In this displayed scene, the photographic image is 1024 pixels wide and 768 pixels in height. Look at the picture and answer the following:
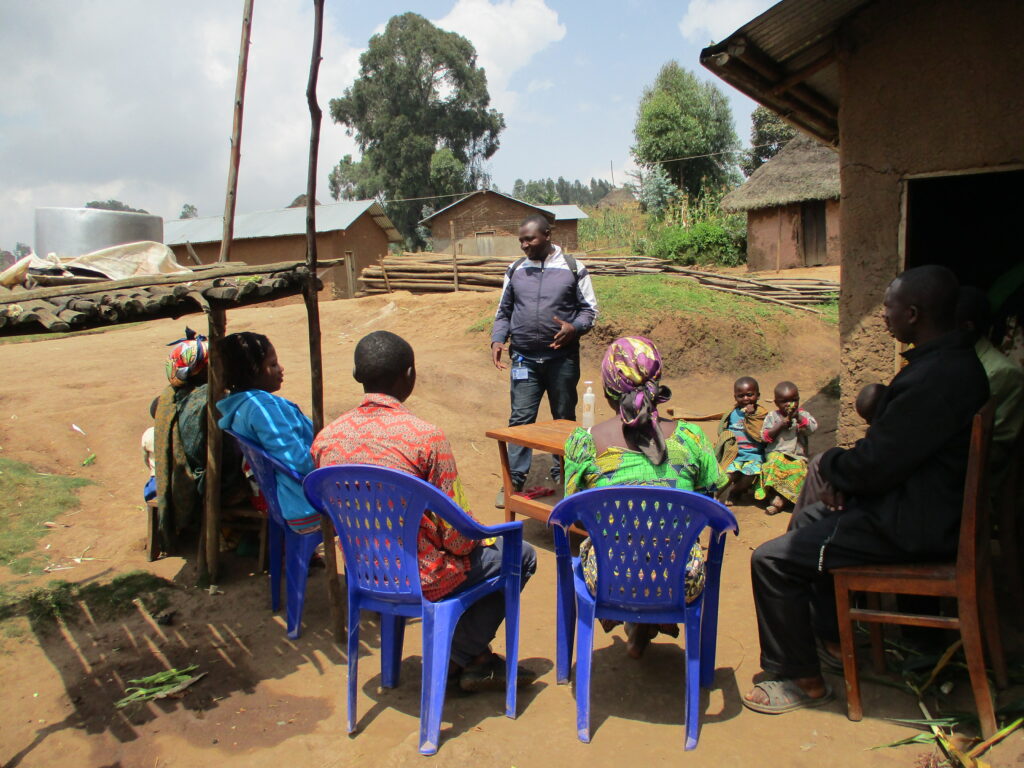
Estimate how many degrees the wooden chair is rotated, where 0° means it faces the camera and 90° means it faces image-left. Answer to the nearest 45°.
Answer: approximately 90°

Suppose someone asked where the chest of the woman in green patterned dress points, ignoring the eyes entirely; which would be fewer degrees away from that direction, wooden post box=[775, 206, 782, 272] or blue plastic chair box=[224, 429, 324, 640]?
the wooden post

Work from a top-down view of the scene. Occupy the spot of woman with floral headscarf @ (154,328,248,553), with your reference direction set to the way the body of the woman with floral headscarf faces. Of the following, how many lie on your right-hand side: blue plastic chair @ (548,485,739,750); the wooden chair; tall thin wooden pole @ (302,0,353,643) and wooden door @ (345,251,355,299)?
3

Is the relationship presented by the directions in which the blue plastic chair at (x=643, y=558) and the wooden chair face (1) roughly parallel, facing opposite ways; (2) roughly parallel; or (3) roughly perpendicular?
roughly perpendicular

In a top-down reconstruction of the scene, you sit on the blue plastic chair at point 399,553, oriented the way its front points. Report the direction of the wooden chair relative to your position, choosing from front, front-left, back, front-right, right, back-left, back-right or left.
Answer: front-right

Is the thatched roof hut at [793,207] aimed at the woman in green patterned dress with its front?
yes

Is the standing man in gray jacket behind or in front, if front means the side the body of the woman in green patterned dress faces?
in front

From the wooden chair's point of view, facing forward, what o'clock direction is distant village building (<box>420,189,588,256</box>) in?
The distant village building is roughly at 2 o'clock from the wooden chair.

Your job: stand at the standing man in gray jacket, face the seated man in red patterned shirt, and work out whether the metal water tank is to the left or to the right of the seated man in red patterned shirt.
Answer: right

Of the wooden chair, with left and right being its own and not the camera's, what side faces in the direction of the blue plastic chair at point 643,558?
front

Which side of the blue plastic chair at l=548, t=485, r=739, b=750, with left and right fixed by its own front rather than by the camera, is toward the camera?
back
